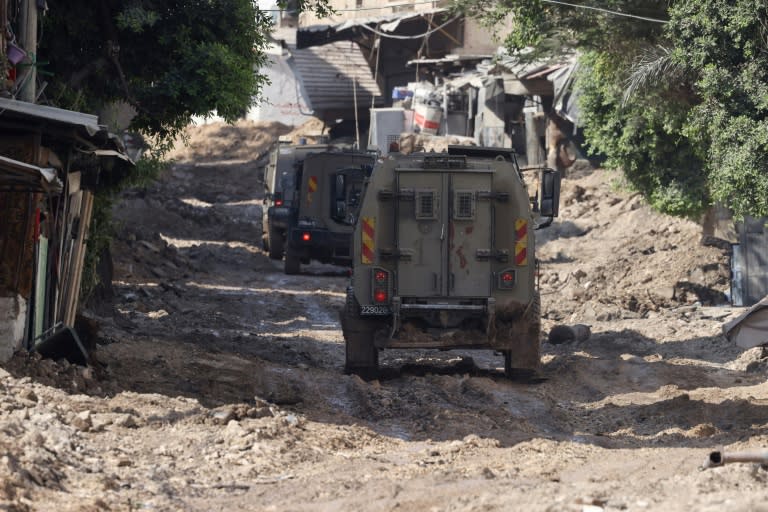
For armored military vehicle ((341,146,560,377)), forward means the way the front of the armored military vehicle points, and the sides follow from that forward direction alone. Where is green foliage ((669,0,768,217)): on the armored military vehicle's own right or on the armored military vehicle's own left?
on the armored military vehicle's own right

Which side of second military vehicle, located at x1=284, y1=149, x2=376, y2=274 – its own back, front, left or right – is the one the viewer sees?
back

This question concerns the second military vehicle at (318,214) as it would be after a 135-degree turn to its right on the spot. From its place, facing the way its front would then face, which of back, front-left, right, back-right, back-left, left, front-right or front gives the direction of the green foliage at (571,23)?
front

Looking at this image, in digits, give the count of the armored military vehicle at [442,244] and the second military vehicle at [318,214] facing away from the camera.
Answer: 2

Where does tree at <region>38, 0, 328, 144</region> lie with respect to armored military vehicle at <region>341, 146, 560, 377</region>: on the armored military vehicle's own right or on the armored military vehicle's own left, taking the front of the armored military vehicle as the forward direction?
on the armored military vehicle's own left

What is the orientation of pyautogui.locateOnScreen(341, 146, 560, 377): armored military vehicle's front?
away from the camera

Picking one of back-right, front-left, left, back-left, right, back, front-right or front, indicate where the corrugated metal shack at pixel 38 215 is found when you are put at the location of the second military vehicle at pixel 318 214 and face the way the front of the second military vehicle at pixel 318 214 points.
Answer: back

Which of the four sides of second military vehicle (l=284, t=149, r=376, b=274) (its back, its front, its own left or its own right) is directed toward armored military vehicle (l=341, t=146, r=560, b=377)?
back

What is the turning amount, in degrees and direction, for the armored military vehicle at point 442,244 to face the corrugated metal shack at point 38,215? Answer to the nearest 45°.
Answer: approximately 135° to its left
